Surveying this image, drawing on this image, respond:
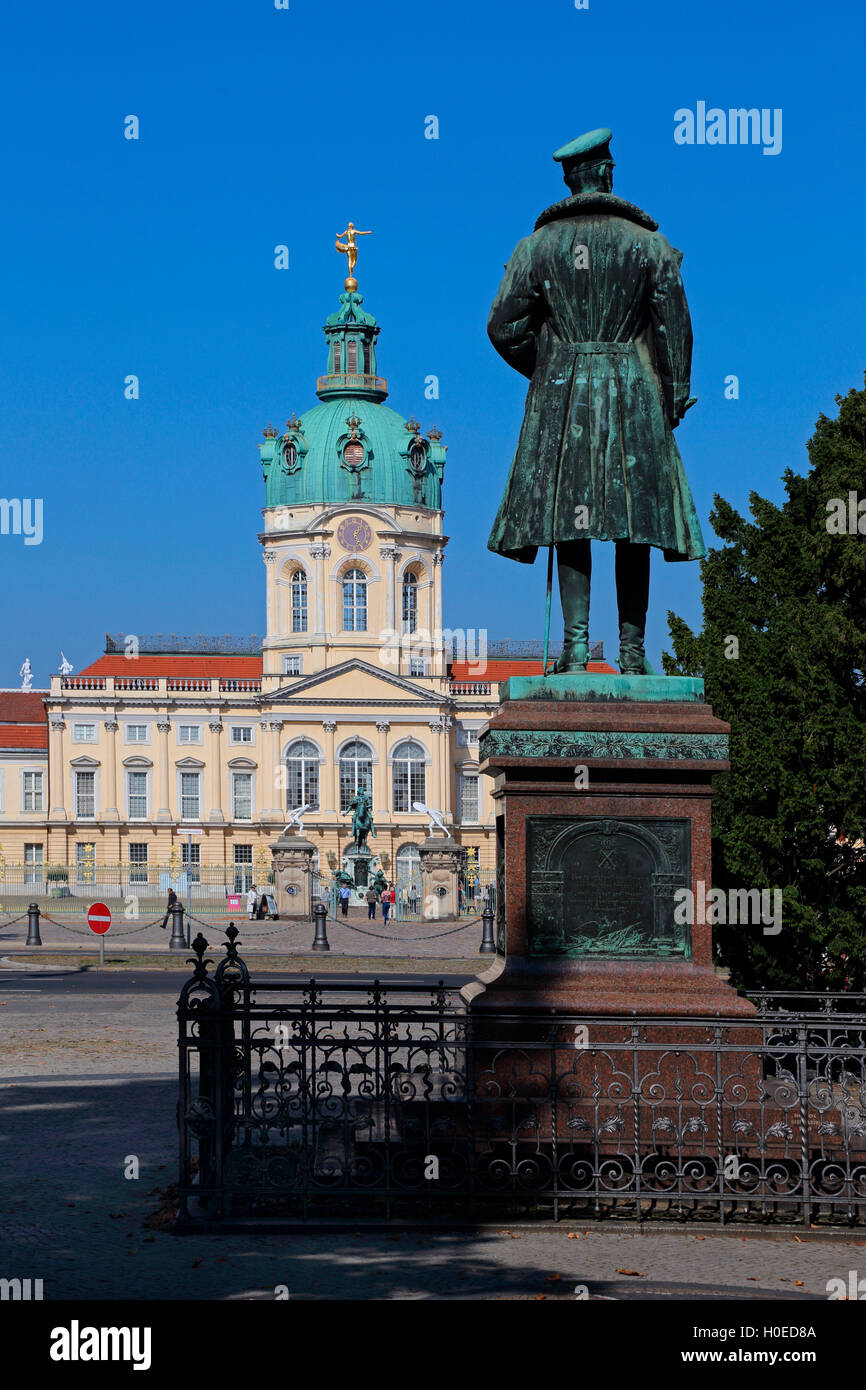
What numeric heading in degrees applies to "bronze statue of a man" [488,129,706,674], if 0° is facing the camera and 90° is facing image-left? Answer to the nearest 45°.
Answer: approximately 180°

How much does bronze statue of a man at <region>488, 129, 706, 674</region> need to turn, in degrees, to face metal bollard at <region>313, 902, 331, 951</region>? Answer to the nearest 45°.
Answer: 0° — it already faces it

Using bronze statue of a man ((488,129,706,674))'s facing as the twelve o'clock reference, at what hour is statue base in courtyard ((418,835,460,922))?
The statue base in courtyard is roughly at 12 o'clock from the bronze statue of a man.
